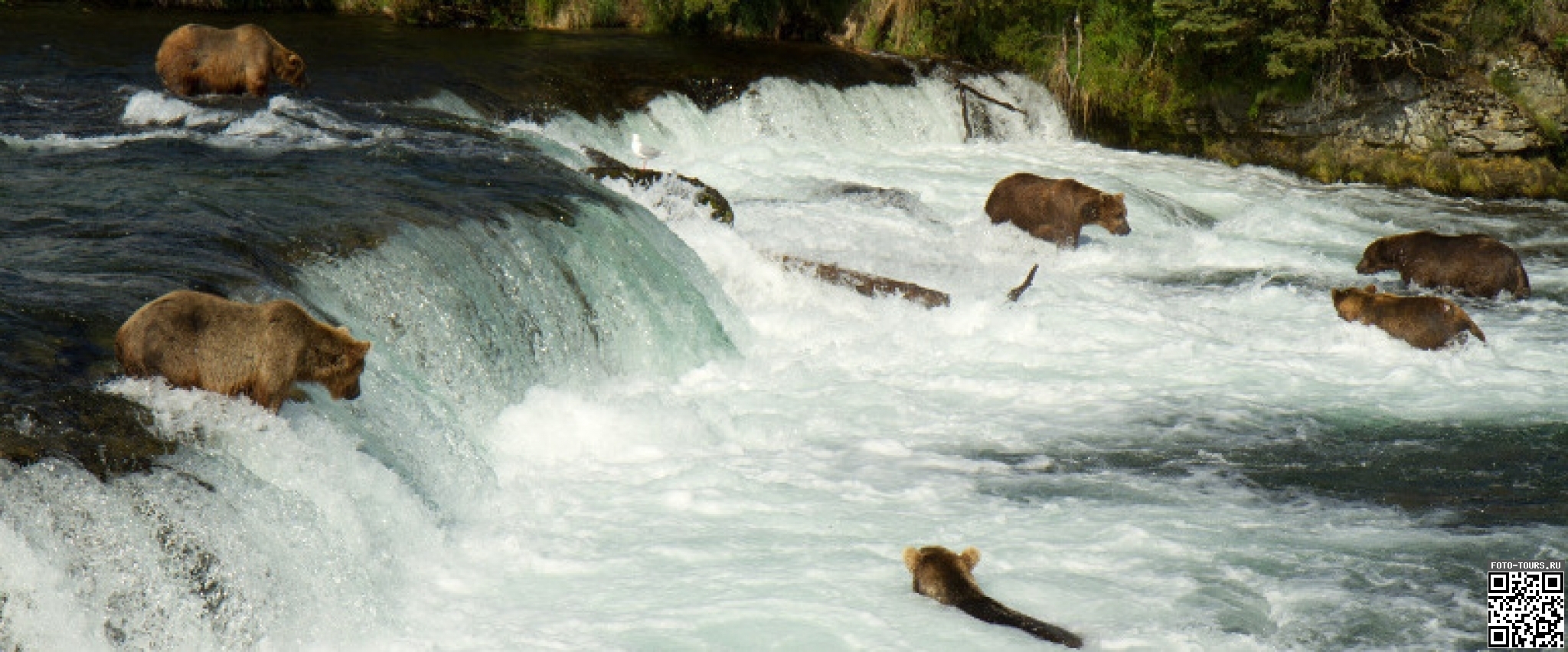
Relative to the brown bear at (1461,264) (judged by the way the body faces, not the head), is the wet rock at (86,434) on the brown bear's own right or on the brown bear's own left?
on the brown bear's own left

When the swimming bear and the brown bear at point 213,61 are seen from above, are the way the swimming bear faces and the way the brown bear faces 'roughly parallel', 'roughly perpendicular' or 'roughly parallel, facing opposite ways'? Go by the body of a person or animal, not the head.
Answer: roughly perpendicular

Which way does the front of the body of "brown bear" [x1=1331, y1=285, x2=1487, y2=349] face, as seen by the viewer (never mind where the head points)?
to the viewer's left

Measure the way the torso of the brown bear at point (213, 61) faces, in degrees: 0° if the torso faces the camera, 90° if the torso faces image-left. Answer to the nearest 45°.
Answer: approximately 270°

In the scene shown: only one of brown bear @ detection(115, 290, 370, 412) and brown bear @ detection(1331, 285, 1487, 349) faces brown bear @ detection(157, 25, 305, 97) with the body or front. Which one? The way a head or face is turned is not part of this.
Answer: brown bear @ detection(1331, 285, 1487, 349)

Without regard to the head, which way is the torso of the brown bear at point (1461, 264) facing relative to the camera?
to the viewer's left

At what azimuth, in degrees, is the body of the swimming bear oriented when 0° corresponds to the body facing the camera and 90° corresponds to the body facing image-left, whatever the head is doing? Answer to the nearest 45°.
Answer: approximately 135°

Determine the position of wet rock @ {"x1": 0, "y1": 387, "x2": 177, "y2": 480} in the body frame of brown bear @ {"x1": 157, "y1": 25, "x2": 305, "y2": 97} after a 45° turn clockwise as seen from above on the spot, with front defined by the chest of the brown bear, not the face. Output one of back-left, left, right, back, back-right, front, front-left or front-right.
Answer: front-right

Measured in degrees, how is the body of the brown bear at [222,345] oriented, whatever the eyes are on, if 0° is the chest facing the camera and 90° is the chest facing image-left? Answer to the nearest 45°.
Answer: approximately 270°

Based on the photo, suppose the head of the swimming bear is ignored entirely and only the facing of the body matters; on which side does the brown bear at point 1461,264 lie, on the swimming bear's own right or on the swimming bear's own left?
on the swimming bear's own right
